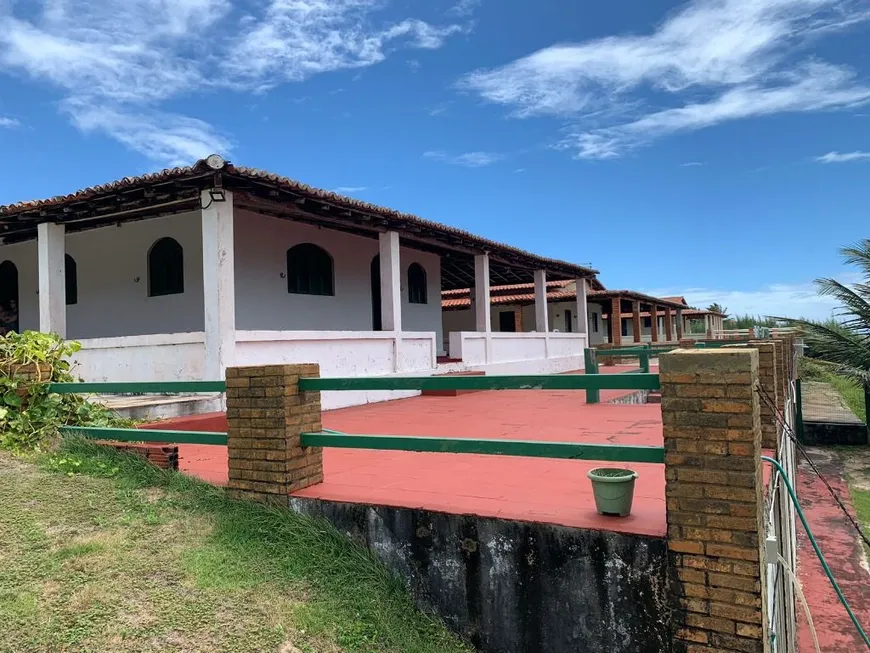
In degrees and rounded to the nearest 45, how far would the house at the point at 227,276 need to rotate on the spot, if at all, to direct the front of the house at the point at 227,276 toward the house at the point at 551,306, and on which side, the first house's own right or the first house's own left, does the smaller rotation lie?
approximately 90° to the first house's own left

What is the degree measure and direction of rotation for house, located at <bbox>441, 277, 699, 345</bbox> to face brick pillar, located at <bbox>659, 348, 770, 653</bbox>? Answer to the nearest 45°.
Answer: approximately 45° to its right

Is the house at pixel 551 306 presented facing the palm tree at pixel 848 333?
yes

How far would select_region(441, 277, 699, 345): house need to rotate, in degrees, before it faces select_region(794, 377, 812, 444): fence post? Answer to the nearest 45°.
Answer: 0° — it already faces it

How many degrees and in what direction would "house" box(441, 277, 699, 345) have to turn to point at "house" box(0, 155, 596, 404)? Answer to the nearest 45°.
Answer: approximately 45° to its right

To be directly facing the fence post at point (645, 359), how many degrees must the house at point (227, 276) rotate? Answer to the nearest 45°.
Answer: approximately 45° to its left

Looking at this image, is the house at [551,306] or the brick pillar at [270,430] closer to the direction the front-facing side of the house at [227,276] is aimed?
the brick pillar

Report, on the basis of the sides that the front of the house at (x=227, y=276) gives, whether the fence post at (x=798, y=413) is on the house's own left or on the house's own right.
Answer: on the house's own left

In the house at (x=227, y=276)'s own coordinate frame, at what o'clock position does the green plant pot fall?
The green plant pot is roughly at 1 o'clock from the house.

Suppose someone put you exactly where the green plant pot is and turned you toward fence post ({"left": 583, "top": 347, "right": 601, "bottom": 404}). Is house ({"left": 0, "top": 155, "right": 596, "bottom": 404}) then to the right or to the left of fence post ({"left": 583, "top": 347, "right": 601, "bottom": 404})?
left

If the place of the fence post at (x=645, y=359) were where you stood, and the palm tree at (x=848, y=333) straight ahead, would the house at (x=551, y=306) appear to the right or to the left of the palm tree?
left

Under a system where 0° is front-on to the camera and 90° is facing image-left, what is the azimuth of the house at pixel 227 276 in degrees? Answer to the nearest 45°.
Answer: approximately 315°
